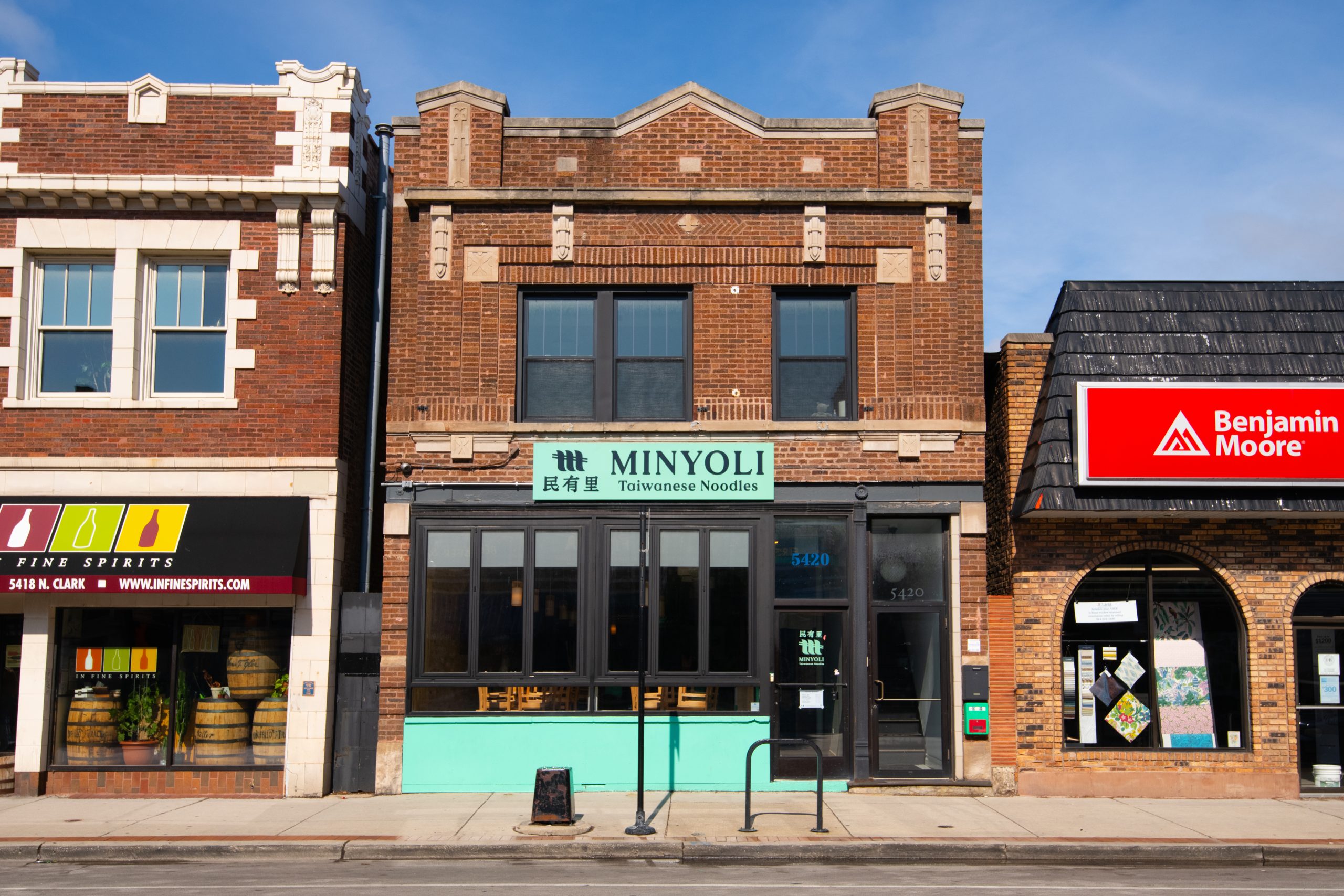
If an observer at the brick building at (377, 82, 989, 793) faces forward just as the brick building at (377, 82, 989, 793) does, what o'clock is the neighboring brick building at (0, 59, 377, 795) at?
The neighboring brick building is roughly at 3 o'clock from the brick building.

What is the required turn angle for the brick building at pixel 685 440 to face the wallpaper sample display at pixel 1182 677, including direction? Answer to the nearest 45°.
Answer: approximately 90° to its left

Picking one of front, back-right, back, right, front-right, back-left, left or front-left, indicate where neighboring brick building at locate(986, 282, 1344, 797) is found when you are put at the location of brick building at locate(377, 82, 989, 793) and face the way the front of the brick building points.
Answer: left

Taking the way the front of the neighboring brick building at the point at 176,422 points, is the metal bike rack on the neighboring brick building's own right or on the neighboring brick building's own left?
on the neighboring brick building's own left

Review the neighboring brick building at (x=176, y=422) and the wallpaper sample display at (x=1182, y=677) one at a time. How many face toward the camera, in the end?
2

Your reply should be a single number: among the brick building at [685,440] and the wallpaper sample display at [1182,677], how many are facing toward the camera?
2

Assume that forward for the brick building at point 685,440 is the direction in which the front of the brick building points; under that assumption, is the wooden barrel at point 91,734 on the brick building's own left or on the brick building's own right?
on the brick building's own right

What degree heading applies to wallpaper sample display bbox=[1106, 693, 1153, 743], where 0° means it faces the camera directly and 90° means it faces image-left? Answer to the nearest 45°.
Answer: approximately 0°

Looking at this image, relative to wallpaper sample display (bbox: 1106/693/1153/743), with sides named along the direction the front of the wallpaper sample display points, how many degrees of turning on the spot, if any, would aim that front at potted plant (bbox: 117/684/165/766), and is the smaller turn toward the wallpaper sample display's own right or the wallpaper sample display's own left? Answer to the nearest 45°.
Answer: approximately 90° to the wallpaper sample display's own right

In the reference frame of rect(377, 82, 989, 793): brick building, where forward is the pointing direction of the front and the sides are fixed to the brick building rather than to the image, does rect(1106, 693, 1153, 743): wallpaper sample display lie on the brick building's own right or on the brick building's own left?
on the brick building's own left
